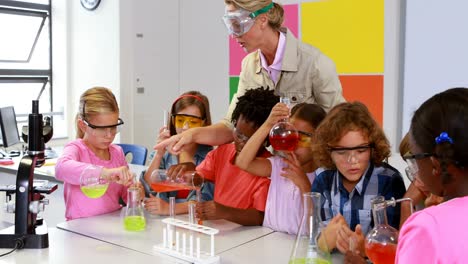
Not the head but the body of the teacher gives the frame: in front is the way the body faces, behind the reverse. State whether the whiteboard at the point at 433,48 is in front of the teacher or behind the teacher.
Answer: behind

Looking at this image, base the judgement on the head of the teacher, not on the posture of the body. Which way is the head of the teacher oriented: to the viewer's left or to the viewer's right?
to the viewer's left

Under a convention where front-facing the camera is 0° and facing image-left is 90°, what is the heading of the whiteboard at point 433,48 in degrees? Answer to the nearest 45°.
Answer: approximately 0°

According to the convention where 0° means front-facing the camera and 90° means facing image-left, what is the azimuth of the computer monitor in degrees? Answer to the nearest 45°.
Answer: approximately 315°

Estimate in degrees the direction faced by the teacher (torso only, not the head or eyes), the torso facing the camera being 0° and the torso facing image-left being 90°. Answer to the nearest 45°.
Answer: approximately 45°
